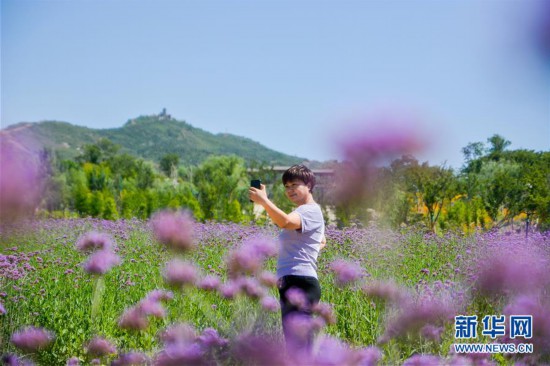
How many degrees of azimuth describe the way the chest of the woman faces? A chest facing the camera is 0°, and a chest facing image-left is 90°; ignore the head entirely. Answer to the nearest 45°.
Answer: approximately 90°

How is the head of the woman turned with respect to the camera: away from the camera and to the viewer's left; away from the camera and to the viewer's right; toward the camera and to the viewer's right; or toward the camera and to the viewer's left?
toward the camera and to the viewer's left

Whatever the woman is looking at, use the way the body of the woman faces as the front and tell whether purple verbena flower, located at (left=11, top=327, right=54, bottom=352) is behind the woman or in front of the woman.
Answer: in front

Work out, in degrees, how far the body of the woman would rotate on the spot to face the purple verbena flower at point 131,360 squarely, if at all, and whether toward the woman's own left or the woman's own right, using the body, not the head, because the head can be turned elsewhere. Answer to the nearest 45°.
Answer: approximately 45° to the woman's own left
